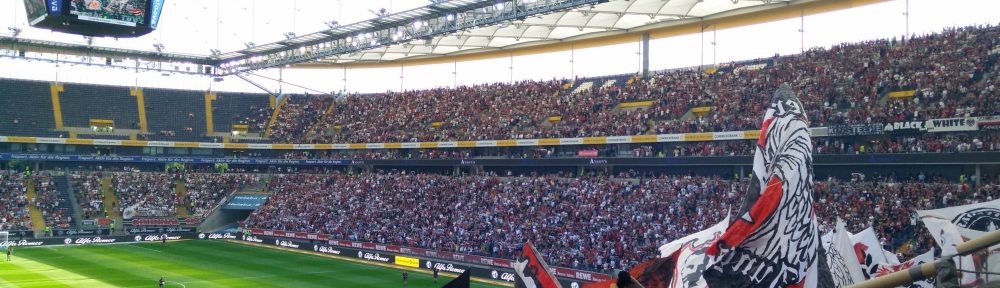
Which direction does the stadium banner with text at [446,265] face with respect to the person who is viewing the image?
facing the viewer and to the left of the viewer

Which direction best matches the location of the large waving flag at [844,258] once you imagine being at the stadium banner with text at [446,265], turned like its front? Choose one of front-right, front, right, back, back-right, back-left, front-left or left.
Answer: front-left

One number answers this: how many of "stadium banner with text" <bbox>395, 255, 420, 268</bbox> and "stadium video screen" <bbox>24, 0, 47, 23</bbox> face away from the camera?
0

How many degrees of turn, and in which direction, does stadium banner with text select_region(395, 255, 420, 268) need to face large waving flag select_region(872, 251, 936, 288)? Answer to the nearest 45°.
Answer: approximately 45° to its left

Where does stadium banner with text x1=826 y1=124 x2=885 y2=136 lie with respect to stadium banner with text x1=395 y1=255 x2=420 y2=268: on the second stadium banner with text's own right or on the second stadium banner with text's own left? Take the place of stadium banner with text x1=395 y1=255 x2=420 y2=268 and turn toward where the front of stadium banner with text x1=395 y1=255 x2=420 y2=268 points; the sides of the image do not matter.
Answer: on the second stadium banner with text's own left

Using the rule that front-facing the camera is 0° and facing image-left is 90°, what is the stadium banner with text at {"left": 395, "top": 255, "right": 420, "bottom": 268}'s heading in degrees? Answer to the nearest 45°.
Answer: approximately 45°

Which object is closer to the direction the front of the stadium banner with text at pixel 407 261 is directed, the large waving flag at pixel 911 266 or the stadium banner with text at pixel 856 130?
the large waving flag

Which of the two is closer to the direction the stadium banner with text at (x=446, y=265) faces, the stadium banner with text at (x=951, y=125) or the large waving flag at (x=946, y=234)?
the large waving flag

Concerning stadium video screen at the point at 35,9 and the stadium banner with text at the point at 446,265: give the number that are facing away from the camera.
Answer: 0

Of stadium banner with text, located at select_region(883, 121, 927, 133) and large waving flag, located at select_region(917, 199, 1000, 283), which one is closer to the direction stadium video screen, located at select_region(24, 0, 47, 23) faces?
the large waving flag

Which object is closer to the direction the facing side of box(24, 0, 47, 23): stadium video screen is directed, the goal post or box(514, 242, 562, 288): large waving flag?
the large waving flag
